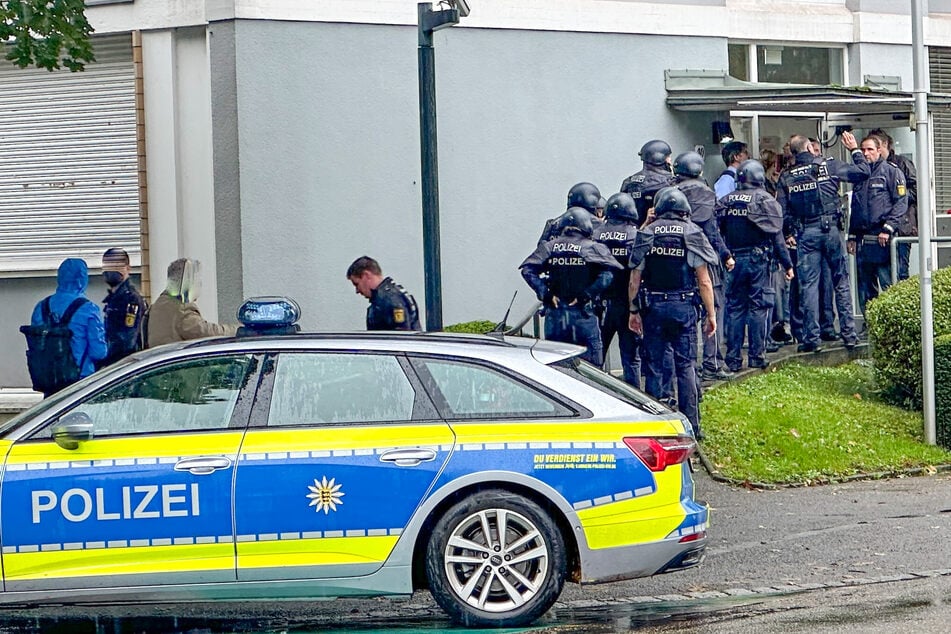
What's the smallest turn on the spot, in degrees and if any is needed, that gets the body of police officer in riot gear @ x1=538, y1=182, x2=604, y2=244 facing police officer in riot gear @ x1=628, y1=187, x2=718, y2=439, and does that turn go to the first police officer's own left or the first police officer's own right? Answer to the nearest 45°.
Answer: approximately 90° to the first police officer's own right

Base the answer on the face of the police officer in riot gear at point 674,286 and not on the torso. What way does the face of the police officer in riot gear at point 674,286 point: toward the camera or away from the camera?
away from the camera

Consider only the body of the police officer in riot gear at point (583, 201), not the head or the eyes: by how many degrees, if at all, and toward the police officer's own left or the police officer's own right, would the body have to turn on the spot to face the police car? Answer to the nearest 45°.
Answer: approximately 135° to the police officer's own right

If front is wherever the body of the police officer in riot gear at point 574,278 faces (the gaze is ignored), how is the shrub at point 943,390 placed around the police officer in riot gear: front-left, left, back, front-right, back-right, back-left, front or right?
right

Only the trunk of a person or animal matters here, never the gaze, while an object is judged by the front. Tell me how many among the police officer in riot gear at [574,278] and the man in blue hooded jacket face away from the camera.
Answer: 2

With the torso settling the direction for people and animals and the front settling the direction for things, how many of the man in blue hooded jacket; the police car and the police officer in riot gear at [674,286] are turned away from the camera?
2

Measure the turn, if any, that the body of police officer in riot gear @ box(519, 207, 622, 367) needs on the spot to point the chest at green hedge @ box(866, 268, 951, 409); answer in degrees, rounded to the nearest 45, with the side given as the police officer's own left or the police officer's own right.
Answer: approximately 45° to the police officer's own right

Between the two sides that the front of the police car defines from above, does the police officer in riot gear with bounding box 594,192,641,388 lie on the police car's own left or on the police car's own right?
on the police car's own right

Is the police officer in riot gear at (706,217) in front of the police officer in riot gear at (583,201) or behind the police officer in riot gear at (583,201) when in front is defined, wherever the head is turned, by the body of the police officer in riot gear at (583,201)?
in front

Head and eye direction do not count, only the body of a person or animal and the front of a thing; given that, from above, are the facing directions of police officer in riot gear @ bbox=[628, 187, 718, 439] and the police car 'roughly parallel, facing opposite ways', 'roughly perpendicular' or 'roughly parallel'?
roughly perpendicular

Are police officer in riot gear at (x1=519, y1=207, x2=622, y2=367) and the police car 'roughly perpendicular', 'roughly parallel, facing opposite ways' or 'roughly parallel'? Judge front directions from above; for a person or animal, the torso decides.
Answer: roughly perpendicular

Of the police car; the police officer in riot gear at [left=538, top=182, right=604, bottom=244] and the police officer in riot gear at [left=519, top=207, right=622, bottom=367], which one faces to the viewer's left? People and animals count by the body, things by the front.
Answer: the police car

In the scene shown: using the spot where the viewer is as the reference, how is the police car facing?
facing to the left of the viewer

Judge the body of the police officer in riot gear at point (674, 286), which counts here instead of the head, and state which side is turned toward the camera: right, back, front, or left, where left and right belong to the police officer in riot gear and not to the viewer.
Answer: back

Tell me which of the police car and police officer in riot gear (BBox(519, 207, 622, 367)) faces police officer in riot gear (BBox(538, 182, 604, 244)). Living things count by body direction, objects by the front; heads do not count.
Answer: police officer in riot gear (BBox(519, 207, 622, 367))

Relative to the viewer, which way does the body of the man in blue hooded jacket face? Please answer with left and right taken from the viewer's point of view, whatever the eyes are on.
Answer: facing away from the viewer

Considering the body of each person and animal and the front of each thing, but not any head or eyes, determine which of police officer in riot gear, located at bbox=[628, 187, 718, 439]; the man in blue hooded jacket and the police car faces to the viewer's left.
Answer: the police car

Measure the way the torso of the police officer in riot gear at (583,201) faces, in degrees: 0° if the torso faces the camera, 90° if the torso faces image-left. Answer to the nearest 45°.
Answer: approximately 225°

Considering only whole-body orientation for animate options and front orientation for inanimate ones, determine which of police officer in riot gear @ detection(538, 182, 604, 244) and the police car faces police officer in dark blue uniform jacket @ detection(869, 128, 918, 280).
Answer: police officer in riot gear @ detection(538, 182, 604, 244)
